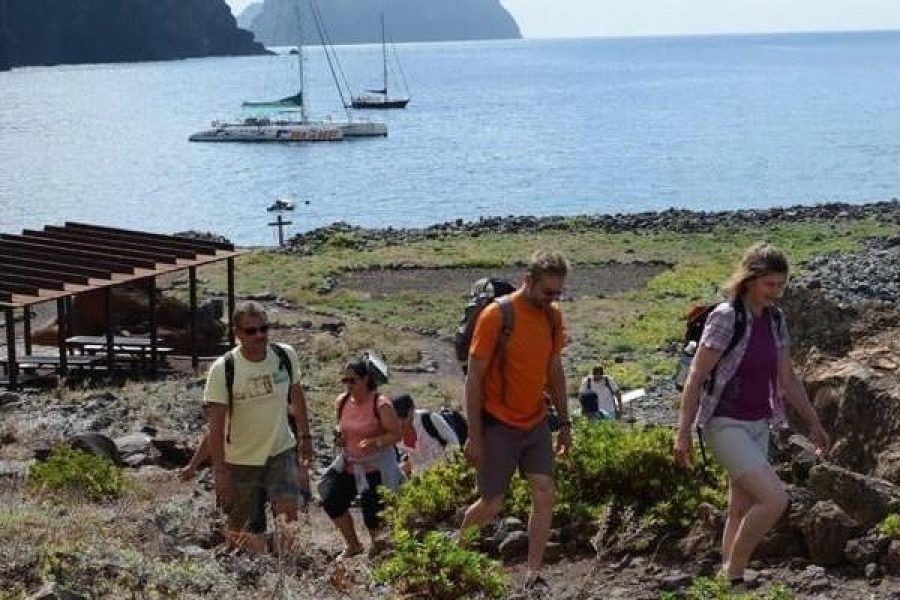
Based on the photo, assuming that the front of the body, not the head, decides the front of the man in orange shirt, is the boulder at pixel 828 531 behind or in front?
in front

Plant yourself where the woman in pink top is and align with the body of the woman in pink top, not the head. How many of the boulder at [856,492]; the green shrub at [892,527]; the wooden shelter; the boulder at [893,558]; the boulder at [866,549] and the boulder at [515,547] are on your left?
5

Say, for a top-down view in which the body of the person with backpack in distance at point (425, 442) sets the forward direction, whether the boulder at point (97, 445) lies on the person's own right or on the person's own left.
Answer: on the person's own right

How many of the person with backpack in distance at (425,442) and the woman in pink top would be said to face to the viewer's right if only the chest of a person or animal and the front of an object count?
0

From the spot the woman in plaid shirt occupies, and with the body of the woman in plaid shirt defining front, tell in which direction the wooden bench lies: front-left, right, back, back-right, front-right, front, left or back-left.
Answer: back

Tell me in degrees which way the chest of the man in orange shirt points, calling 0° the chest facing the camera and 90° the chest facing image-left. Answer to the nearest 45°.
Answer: approximately 315°

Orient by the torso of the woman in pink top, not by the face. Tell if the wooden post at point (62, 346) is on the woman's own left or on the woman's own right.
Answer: on the woman's own right

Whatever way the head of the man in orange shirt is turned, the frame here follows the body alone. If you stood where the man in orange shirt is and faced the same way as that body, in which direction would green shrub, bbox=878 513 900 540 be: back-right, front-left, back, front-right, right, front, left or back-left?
front-left

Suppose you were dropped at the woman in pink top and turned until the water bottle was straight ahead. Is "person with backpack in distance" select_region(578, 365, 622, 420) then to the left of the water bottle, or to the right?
left
